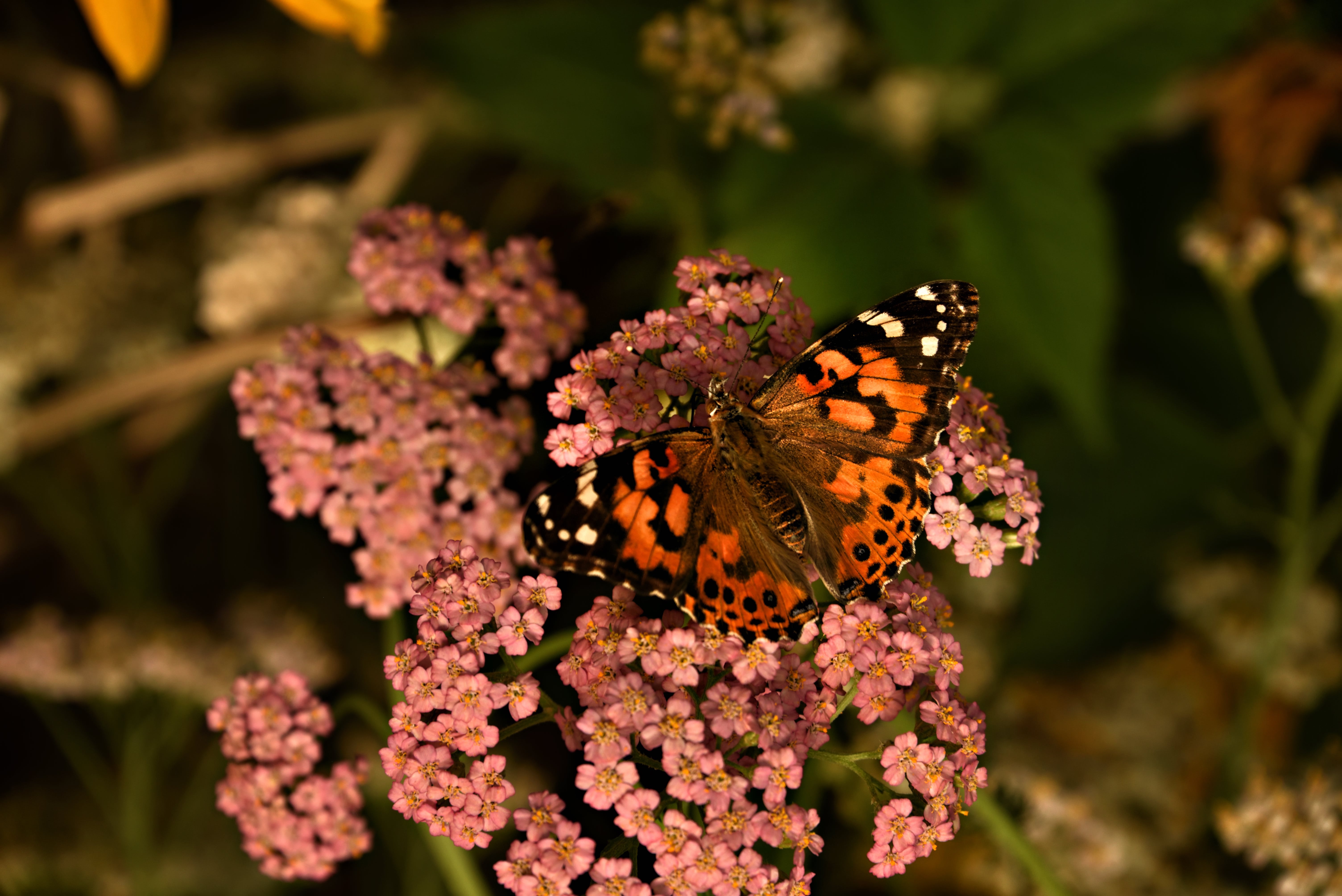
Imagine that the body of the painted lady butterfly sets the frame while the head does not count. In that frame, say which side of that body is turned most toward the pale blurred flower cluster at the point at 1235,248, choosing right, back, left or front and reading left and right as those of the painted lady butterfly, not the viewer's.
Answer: right

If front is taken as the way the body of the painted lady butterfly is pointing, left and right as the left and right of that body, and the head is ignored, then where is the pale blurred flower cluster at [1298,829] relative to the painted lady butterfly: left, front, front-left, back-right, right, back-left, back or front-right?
right

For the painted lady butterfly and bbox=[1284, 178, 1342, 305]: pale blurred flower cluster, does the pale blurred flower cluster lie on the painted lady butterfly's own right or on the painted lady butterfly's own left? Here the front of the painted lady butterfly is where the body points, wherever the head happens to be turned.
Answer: on the painted lady butterfly's own right

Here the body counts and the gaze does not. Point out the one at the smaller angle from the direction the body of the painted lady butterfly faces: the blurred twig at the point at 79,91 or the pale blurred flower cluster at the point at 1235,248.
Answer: the blurred twig

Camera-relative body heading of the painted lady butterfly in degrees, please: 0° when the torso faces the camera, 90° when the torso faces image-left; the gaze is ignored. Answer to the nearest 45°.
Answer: approximately 135°

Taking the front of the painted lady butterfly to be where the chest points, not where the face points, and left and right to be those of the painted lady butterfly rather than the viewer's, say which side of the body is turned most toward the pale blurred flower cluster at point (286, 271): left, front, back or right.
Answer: front
